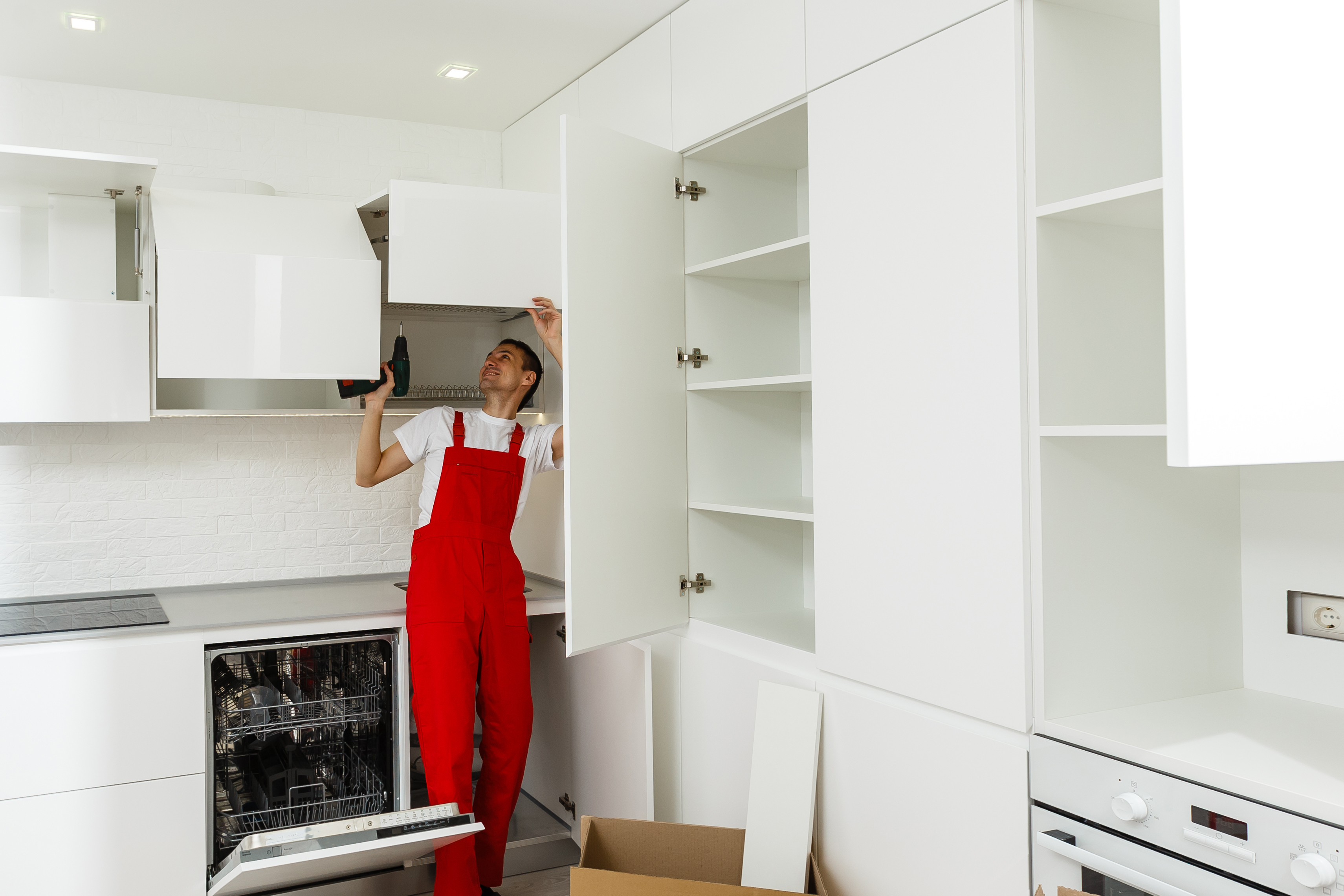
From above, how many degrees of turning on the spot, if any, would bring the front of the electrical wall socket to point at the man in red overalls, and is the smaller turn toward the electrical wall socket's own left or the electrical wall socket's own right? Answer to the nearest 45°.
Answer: approximately 45° to the electrical wall socket's own right

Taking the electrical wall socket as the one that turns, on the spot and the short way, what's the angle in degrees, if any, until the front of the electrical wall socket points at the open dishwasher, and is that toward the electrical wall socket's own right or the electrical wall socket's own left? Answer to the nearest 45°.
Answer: approximately 45° to the electrical wall socket's own right

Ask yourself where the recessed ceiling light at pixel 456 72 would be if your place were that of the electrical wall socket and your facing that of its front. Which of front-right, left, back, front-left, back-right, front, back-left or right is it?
front-right

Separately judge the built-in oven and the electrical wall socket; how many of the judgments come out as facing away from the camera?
0

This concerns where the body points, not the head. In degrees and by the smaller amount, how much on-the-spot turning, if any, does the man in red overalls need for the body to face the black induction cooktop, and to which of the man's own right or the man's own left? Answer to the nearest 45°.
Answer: approximately 90° to the man's own right

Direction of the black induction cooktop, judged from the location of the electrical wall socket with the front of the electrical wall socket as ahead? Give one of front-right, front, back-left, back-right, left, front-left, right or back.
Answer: front-right

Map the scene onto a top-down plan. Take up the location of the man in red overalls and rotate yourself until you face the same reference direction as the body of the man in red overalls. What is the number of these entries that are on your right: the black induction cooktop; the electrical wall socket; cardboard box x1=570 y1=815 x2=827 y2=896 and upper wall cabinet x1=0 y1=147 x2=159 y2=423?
2

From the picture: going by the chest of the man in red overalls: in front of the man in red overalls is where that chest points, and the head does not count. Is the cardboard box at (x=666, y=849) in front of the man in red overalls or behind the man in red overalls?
in front

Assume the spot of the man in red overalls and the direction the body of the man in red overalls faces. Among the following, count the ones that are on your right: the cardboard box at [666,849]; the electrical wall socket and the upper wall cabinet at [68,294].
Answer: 1

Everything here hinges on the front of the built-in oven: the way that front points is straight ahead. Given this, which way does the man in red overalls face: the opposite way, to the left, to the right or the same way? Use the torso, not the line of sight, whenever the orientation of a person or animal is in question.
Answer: to the left

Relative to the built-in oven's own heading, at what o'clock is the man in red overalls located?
The man in red overalls is roughly at 2 o'clock from the built-in oven.

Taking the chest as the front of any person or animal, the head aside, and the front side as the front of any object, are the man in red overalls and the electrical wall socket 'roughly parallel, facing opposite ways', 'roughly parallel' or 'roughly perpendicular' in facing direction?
roughly perpendicular
